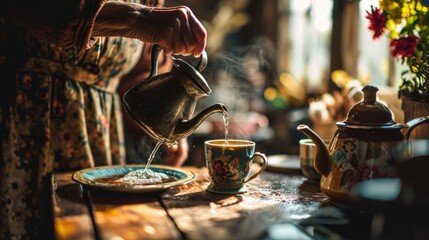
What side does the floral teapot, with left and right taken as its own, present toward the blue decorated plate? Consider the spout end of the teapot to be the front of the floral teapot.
front

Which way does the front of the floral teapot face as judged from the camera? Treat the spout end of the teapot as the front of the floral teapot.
facing to the left of the viewer
